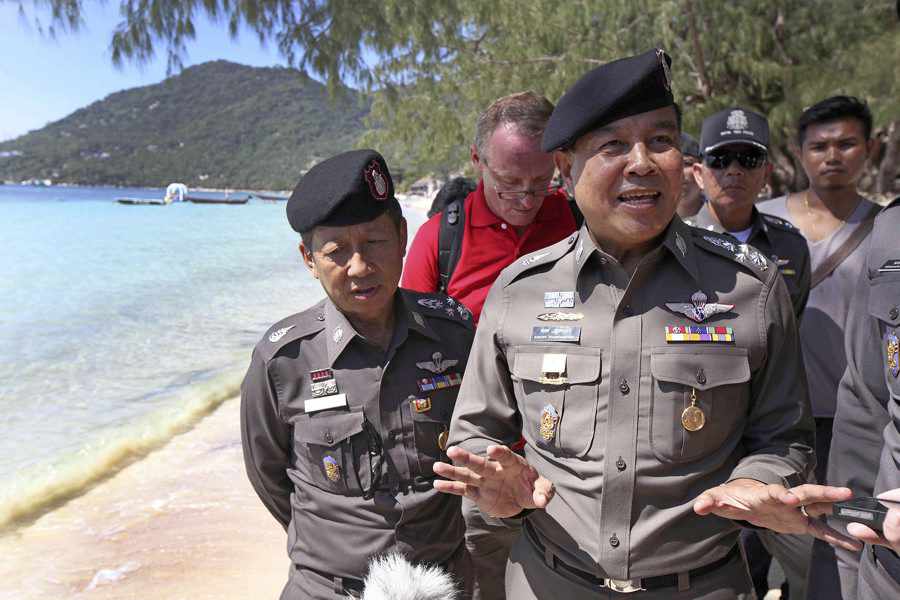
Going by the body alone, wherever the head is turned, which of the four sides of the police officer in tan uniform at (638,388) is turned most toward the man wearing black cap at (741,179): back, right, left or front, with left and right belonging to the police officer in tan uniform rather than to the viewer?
back

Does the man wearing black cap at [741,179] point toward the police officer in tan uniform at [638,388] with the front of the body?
yes

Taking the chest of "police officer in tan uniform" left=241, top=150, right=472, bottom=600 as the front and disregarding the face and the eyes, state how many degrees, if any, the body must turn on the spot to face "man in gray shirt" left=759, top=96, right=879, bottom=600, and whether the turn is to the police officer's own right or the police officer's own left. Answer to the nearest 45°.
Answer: approximately 90° to the police officer's own left

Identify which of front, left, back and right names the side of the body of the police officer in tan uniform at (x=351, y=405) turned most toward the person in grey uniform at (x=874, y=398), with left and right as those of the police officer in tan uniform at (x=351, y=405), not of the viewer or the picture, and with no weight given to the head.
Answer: left

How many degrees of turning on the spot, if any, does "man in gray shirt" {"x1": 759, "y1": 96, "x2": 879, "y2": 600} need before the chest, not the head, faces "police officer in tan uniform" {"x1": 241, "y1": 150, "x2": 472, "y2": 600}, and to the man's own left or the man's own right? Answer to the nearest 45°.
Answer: approximately 45° to the man's own right

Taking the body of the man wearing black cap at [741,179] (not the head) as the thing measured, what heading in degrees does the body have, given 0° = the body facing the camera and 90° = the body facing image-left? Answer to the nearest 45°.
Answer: approximately 0°

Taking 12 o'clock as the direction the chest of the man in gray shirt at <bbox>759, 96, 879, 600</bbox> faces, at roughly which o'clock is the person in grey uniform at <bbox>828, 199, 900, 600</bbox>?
The person in grey uniform is roughly at 12 o'clock from the man in gray shirt.

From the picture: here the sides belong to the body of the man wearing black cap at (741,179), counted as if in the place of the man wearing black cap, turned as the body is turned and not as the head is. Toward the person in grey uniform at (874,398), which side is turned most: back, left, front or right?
front

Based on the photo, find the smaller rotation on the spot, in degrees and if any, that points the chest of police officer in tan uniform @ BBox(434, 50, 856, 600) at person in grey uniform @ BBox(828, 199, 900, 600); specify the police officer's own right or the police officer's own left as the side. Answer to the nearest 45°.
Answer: approximately 135° to the police officer's own left
